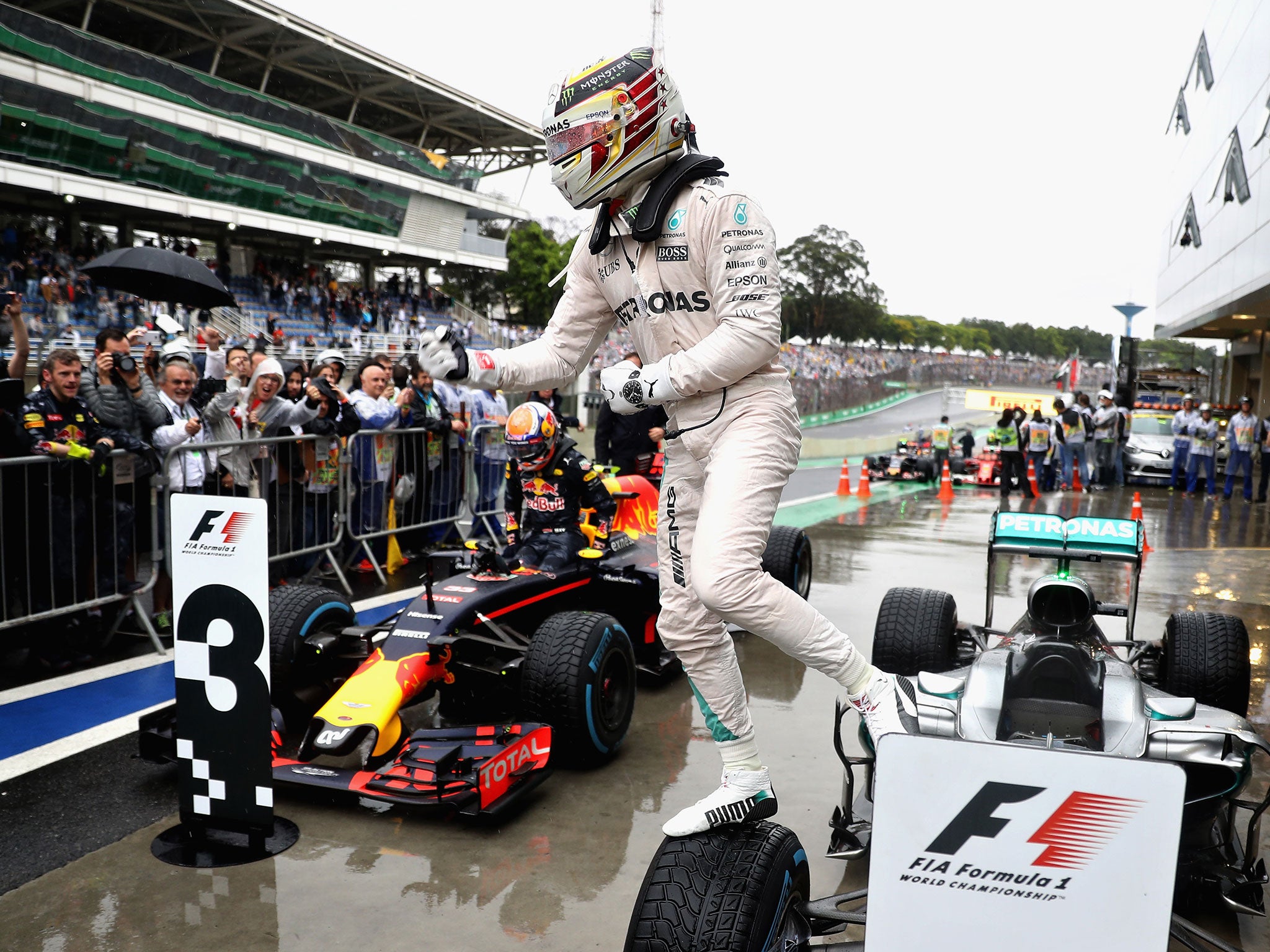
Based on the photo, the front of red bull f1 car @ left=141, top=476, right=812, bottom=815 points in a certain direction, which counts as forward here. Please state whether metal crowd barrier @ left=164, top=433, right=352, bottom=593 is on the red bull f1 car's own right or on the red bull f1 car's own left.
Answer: on the red bull f1 car's own right

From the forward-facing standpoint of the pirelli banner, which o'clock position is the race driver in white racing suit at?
The race driver in white racing suit is roughly at 12 o'clock from the pirelli banner.

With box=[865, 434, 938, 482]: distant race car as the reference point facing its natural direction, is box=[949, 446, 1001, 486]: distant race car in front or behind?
behind

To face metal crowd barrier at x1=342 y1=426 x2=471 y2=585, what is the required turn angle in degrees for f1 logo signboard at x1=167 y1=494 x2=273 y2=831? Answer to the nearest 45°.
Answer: approximately 180°

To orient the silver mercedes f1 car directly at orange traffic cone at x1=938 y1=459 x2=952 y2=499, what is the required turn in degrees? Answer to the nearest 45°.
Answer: approximately 180°

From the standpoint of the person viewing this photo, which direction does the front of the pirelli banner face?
facing the viewer

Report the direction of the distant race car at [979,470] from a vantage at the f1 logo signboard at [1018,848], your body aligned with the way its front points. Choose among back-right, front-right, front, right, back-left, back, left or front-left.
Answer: back

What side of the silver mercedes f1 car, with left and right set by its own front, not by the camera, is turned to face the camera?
front

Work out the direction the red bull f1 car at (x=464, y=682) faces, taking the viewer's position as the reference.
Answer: facing the viewer and to the left of the viewer

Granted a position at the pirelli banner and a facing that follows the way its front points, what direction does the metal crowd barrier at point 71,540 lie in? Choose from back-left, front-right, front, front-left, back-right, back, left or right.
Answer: front

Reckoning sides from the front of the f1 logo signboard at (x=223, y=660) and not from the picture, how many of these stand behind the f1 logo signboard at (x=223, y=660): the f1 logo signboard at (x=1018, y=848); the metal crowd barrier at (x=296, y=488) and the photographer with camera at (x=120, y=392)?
2

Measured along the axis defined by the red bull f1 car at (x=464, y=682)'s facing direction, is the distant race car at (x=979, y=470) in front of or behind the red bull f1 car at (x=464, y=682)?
behind

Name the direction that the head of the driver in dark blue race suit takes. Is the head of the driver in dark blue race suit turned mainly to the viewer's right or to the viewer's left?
to the viewer's left

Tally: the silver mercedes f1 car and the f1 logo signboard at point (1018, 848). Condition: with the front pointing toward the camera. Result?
2

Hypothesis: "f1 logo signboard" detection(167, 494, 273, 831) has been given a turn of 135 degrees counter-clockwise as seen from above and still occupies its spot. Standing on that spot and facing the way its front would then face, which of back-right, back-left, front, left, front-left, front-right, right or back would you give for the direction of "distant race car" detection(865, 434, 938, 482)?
front

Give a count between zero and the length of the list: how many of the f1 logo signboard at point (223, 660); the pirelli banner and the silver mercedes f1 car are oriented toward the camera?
3
